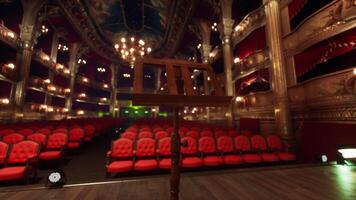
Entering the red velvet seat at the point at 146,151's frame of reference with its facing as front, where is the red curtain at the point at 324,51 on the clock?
The red curtain is roughly at 9 o'clock from the red velvet seat.

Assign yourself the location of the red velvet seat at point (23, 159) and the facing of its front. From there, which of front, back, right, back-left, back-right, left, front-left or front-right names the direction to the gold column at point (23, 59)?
back-right

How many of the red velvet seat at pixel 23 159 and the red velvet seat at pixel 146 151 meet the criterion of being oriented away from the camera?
0

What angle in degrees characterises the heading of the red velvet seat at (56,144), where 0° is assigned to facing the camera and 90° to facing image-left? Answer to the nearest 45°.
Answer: approximately 45°

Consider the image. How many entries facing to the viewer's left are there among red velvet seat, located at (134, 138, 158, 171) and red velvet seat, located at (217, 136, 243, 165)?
0

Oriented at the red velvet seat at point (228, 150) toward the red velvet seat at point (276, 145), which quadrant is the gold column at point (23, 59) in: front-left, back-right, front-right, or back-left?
back-left

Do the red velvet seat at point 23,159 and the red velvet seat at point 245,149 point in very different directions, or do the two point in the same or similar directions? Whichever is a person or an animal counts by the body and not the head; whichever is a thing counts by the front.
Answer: same or similar directions

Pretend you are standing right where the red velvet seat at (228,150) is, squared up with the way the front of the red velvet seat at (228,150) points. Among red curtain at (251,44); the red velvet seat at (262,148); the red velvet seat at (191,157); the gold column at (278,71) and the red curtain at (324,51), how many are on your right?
1

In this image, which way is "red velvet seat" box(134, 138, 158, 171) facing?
toward the camera

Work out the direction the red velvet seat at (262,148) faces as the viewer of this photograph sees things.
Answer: facing the viewer and to the right of the viewer

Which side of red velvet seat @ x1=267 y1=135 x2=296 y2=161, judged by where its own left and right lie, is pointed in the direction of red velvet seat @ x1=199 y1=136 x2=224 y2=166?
right

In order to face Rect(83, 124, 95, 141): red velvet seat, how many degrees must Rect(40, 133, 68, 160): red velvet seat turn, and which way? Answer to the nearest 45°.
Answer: approximately 180°

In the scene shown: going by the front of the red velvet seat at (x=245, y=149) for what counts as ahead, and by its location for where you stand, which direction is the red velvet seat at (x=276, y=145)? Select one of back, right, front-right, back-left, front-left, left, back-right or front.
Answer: left
